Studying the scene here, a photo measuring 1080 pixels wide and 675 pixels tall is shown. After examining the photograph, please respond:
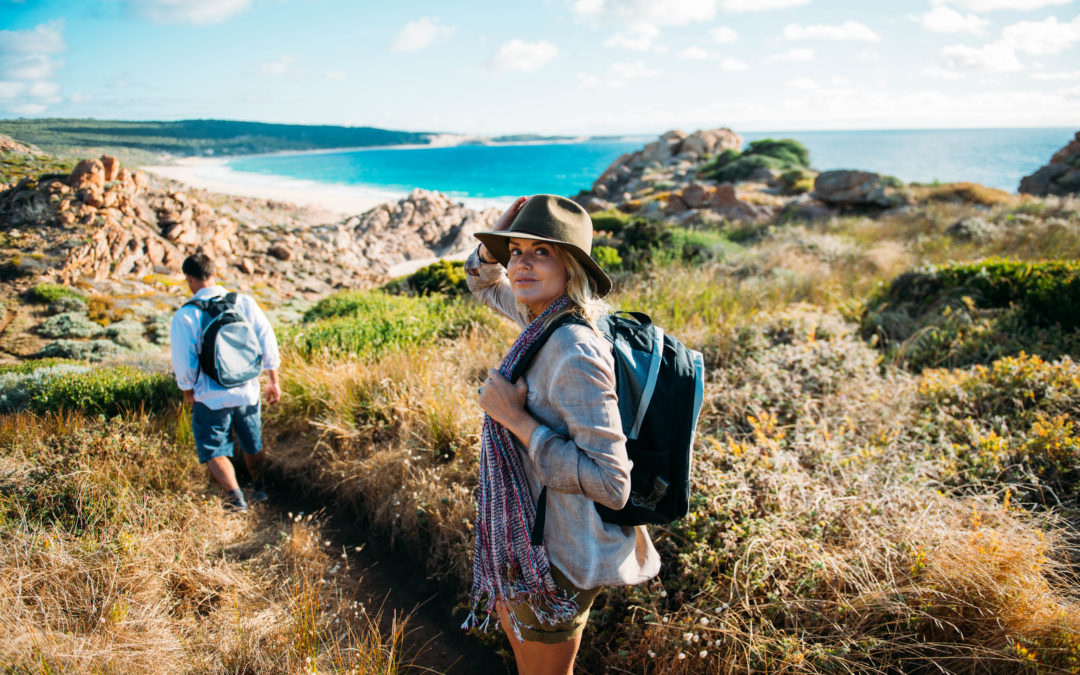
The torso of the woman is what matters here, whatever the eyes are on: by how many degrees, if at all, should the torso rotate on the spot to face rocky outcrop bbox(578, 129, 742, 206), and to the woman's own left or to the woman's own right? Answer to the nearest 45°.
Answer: approximately 90° to the woman's own right

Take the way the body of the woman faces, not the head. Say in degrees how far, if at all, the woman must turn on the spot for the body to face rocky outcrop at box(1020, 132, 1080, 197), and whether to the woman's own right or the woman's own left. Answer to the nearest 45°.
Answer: approximately 135° to the woman's own right

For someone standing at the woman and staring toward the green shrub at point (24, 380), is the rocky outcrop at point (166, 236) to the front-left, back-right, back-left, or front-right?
front-right

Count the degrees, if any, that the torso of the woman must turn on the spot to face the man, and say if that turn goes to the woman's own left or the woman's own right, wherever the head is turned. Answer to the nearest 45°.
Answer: approximately 45° to the woman's own right

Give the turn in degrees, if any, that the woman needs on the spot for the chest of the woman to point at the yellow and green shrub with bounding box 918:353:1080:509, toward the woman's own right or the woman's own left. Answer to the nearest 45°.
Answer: approximately 135° to the woman's own right

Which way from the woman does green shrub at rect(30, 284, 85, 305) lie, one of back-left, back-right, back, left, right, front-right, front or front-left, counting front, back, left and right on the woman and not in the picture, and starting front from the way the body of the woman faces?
front-right

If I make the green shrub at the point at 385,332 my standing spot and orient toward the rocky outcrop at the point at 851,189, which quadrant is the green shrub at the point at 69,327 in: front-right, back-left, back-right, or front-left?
back-left

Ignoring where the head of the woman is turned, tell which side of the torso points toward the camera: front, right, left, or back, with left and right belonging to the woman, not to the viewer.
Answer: left

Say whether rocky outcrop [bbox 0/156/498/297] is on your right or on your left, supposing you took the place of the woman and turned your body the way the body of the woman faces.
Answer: on your right
